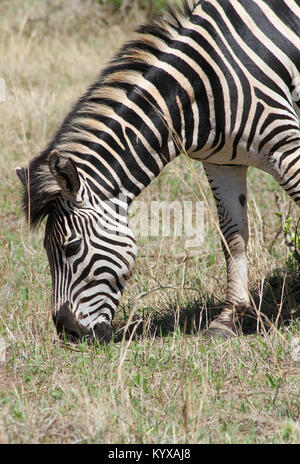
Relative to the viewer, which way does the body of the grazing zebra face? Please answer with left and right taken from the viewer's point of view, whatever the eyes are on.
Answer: facing to the left of the viewer
